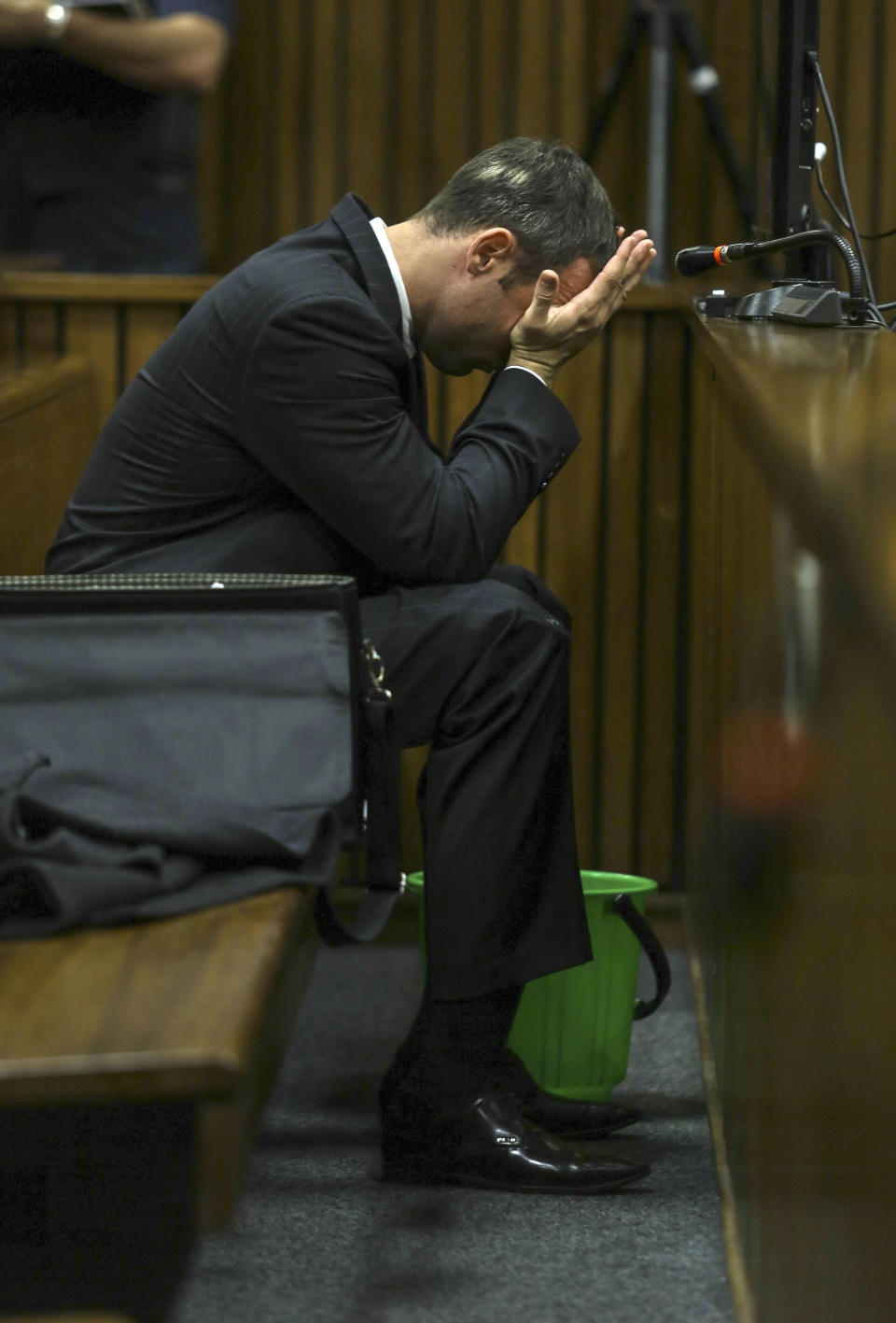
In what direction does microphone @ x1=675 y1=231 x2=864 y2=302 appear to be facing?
to the viewer's left

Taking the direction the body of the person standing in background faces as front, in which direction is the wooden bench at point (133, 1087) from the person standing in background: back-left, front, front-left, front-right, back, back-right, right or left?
front

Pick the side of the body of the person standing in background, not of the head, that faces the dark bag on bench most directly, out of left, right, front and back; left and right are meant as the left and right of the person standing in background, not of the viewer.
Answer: front

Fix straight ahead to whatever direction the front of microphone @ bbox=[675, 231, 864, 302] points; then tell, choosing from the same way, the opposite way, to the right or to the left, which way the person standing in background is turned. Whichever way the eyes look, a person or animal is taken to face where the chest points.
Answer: to the left

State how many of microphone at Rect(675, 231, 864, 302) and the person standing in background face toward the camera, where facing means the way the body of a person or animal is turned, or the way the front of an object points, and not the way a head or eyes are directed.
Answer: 1

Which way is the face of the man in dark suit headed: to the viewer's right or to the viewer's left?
to the viewer's right

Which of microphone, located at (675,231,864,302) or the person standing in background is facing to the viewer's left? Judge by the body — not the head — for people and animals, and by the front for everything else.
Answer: the microphone

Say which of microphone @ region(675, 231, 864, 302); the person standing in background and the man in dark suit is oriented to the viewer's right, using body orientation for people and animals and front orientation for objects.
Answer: the man in dark suit

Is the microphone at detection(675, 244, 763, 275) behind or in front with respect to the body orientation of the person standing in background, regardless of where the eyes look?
in front

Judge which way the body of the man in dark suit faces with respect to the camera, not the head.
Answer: to the viewer's right

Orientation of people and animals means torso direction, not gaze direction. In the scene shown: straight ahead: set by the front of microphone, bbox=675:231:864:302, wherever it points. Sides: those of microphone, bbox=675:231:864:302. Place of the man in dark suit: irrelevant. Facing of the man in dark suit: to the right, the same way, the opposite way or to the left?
the opposite way

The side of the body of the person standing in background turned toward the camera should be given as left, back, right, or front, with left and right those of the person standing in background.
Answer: front
